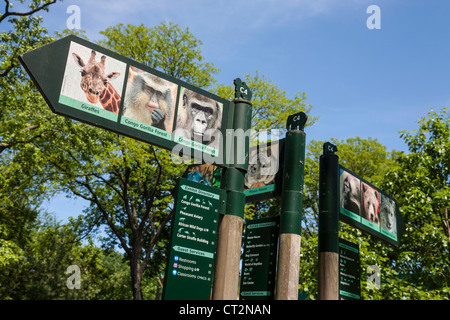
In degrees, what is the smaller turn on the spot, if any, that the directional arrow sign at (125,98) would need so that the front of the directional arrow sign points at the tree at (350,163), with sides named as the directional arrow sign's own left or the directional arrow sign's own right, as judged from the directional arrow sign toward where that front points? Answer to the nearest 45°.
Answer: approximately 90° to the directional arrow sign's own left

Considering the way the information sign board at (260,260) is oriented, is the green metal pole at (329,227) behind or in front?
behind

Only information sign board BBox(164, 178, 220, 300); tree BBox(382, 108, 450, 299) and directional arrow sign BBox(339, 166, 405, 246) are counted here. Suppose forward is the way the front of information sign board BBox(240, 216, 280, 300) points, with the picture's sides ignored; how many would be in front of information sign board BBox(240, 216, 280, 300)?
1

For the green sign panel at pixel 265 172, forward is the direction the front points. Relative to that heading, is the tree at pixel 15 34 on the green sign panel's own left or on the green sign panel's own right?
on the green sign panel's own right

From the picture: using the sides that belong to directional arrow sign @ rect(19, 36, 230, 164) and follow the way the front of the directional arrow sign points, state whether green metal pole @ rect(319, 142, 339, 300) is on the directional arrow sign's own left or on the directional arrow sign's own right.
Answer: on the directional arrow sign's own left

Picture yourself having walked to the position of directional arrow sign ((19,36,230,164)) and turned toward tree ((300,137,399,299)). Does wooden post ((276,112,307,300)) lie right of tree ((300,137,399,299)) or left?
right

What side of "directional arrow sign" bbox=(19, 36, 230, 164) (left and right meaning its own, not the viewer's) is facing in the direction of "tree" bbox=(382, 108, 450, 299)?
left

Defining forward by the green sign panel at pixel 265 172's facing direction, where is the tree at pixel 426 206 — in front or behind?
behind

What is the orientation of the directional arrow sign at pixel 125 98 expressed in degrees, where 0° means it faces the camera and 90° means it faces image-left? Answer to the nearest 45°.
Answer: approximately 315°
